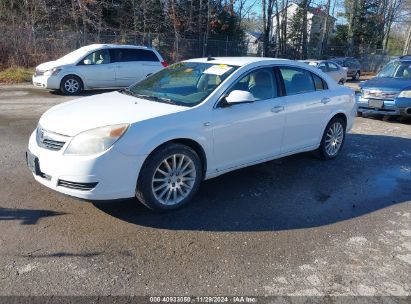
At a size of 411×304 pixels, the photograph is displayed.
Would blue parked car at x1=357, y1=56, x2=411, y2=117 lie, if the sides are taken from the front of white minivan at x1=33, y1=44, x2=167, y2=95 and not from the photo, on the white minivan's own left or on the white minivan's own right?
on the white minivan's own left

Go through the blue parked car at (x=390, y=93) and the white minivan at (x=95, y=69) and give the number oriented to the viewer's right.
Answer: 0

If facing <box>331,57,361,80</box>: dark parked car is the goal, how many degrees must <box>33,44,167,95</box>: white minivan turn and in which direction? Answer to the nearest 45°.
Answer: approximately 180°

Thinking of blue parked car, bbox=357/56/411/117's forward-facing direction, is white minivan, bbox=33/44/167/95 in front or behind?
in front

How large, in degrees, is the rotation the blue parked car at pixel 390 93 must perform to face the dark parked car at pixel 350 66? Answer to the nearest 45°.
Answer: approximately 135° to its right

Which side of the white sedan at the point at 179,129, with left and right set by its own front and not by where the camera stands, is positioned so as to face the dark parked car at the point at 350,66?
back

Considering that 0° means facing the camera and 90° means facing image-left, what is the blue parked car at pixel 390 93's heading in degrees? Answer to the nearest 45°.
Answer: approximately 45°

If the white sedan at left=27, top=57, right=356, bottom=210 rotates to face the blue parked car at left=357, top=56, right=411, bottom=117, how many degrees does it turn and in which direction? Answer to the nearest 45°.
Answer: approximately 180°

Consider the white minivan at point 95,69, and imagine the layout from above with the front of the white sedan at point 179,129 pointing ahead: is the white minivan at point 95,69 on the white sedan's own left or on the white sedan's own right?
on the white sedan's own right
